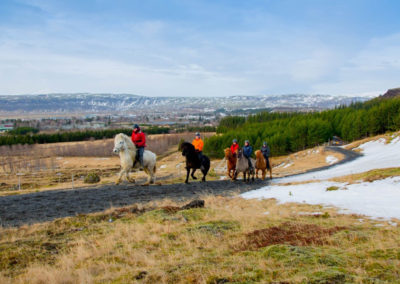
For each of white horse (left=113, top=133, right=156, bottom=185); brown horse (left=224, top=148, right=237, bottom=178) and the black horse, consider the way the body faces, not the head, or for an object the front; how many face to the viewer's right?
0

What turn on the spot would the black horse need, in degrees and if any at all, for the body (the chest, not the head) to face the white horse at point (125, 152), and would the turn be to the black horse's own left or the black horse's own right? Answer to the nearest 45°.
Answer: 0° — it already faces it

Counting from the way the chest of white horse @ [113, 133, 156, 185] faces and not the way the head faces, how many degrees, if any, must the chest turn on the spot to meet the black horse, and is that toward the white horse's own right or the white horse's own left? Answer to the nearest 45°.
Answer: approximately 135° to the white horse's own right

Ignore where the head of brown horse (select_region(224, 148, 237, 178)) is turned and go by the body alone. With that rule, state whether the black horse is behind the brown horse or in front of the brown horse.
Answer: in front

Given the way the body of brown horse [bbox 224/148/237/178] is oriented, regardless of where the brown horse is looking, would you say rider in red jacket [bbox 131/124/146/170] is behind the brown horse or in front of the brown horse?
in front

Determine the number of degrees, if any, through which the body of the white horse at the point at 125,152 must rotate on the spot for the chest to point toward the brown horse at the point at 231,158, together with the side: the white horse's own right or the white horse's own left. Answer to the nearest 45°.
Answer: approximately 135° to the white horse's own right

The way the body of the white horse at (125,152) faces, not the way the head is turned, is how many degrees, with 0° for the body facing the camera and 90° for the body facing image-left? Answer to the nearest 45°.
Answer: approximately 90°

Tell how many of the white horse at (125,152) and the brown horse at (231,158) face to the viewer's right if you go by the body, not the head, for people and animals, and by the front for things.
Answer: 0

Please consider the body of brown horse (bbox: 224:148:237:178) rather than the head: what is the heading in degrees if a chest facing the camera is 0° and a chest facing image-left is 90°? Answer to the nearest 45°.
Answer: approximately 45°

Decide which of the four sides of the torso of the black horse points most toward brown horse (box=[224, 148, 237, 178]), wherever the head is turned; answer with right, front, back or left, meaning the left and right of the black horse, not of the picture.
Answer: back
